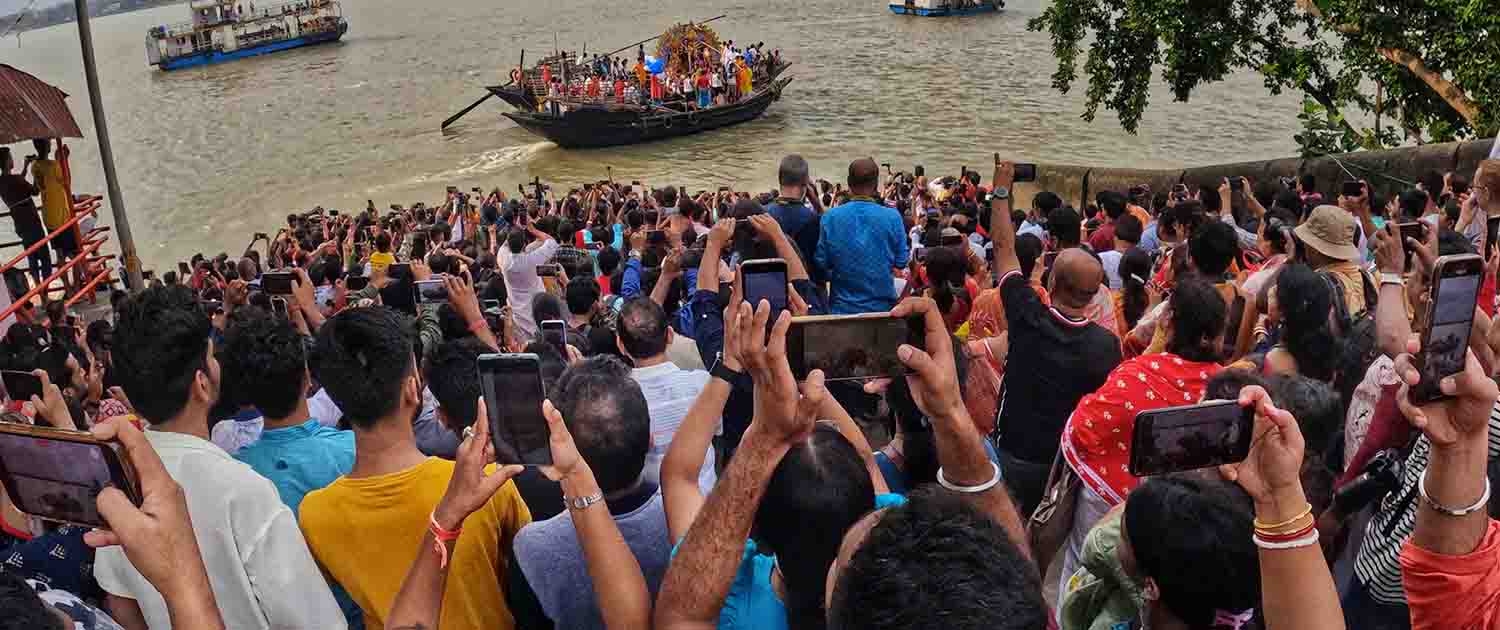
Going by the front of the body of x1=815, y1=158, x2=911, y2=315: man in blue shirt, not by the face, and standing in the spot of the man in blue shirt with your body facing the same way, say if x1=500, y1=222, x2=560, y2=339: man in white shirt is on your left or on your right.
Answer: on your left

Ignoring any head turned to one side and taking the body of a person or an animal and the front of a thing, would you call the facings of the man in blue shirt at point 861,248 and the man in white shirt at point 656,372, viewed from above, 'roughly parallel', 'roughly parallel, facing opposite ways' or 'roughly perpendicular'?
roughly parallel

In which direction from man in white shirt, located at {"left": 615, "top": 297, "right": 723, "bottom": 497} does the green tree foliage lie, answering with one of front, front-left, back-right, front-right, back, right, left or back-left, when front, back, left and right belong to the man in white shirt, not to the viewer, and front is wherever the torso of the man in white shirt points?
front-right

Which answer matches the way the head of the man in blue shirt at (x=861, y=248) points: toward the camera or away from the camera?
away from the camera

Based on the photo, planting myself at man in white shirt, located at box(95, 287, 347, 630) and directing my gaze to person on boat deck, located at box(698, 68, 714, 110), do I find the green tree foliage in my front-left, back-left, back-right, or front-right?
front-right

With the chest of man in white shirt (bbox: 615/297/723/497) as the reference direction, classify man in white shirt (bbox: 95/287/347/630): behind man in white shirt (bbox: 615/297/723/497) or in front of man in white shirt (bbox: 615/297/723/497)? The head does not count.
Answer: behind

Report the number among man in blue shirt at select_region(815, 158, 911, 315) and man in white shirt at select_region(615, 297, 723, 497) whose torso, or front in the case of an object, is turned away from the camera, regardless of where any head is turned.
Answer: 2

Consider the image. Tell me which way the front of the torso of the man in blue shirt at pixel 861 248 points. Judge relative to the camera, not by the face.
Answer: away from the camera

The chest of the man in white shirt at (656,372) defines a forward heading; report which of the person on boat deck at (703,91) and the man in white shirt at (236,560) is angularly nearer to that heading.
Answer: the person on boat deck

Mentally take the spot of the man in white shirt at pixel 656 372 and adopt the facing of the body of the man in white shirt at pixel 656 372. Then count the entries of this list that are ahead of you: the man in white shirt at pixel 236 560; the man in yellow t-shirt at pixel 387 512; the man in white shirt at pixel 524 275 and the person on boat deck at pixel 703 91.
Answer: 2

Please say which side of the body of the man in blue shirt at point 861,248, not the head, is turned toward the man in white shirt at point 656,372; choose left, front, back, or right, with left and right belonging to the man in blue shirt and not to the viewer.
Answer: back

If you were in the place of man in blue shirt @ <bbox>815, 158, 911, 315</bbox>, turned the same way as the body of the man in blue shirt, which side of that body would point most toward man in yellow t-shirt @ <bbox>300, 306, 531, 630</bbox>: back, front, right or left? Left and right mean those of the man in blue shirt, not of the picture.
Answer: back

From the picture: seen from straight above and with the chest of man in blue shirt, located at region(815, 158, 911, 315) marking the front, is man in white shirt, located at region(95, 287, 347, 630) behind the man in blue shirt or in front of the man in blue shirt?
behind

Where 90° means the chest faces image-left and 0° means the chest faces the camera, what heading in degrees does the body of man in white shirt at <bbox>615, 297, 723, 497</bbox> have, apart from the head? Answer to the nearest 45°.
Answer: approximately 180°
